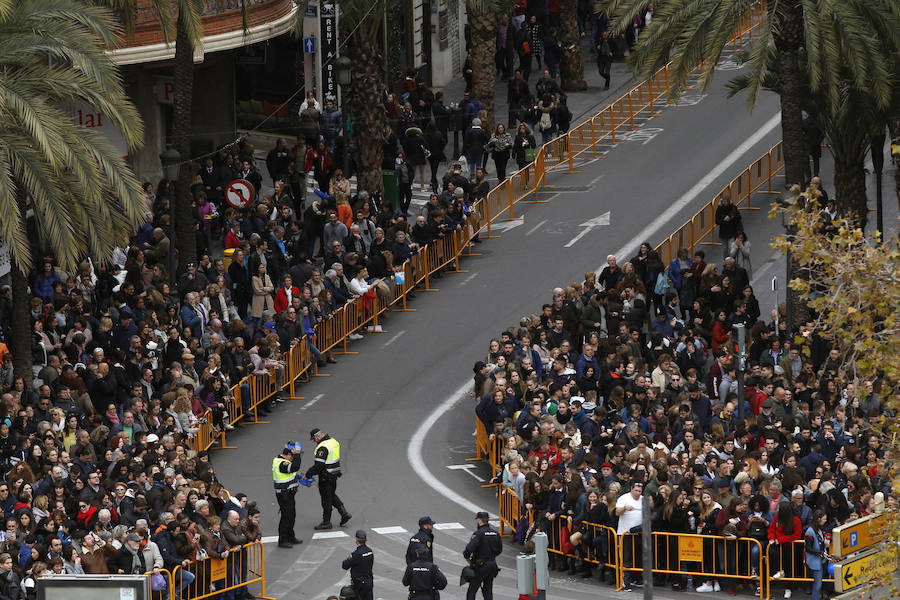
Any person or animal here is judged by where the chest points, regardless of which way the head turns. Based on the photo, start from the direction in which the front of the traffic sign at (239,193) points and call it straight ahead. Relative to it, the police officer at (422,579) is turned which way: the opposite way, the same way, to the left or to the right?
the opposite way

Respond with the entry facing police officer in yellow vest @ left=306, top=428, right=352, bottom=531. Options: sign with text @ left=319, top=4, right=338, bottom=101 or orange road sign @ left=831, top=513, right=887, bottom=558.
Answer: the sign with text

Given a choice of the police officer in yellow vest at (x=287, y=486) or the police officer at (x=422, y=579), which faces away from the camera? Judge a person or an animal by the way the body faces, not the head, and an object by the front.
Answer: the police officer

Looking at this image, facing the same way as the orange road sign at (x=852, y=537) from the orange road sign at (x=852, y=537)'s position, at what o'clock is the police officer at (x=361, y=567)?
The police officer is roughly at 4 o'clock from the orange road sign.

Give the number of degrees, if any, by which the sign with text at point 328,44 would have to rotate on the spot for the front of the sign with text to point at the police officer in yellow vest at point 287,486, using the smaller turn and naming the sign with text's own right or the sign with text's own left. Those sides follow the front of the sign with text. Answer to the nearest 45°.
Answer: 0° — it already faces them

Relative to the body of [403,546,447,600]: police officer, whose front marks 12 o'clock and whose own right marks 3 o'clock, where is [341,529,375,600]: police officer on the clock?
[341,529,375,600]: police officer is roughly at 10 o'clock from [403,546,447,600]: police officer.

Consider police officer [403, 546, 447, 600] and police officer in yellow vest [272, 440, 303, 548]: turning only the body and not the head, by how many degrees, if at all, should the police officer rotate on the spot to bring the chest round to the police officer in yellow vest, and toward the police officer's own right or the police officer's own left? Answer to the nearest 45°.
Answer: approximately 45° to the police officer's own left

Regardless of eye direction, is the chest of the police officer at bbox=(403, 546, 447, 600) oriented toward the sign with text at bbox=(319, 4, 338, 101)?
yes

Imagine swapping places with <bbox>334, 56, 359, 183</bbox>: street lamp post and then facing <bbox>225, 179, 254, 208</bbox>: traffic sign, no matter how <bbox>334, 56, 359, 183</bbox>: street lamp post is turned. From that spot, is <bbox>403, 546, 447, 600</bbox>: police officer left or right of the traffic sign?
left

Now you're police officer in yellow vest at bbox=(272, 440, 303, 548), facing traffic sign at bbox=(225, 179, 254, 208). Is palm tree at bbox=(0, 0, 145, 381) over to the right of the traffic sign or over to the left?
left

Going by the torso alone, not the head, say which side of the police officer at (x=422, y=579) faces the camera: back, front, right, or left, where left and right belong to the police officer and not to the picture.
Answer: back

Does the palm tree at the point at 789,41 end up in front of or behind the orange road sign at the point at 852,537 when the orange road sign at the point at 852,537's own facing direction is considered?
behind
